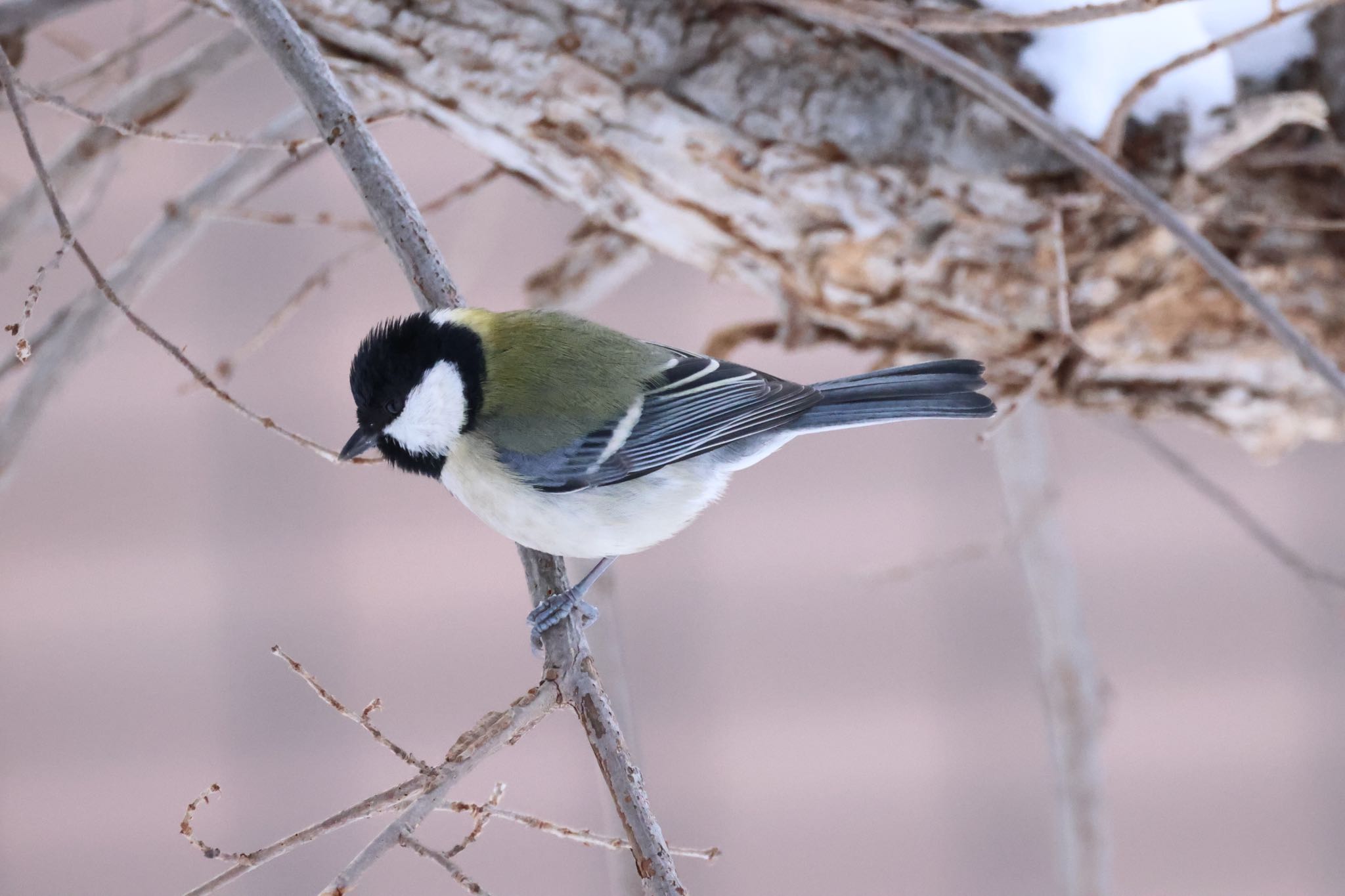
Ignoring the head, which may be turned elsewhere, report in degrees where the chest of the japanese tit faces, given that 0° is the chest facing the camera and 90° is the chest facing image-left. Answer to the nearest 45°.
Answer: approximately 90°
